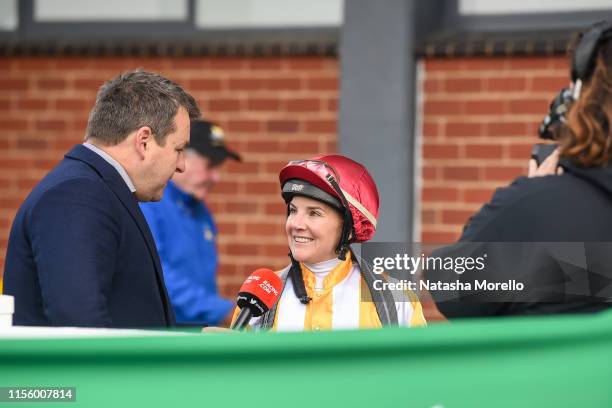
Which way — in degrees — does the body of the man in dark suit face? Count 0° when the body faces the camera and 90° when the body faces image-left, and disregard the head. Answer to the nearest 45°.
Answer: approximately 270°

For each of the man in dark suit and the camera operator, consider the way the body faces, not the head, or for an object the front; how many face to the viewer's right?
1

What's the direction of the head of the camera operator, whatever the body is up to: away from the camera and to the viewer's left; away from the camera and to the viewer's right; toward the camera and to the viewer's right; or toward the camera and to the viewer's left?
away from the camera and to the viewer's left

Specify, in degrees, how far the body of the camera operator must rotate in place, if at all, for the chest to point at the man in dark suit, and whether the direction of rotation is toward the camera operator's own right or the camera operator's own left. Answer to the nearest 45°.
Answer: approximately 45° to the camera operator's own left

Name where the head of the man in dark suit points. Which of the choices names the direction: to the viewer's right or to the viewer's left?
to the viewer's right

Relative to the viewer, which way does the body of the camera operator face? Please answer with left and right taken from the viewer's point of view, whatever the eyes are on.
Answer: facing away from the viewer and to the left of the viewer
